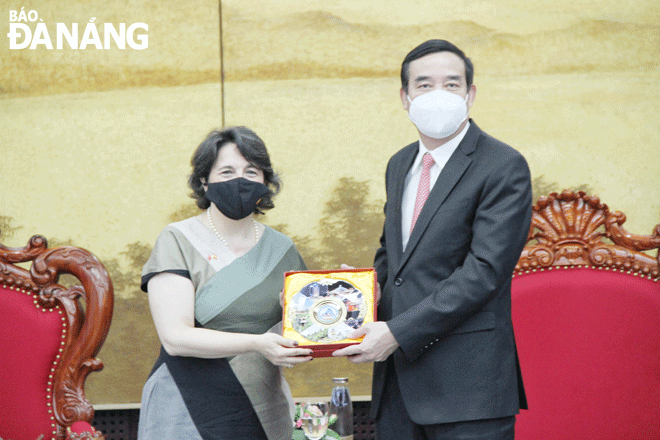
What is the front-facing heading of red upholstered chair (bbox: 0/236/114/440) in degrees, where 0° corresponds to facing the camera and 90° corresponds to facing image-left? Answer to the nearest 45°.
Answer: approximately 0°

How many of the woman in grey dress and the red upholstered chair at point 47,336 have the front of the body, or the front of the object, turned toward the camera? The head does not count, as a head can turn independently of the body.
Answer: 2

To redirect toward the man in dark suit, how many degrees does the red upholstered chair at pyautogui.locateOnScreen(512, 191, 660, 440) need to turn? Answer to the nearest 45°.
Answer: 0° — it already faces them

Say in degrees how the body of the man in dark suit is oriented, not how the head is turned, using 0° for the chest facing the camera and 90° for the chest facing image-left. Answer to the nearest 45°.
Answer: approximately 45°

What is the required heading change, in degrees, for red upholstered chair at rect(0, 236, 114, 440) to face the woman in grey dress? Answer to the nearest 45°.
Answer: approximately 45° to its left

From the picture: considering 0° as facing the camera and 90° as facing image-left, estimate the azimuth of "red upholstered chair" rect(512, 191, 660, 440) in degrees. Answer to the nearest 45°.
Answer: approximately 0°
